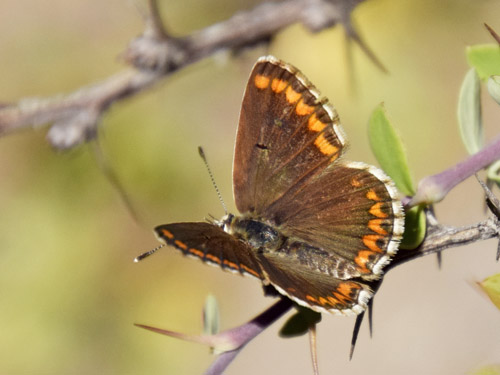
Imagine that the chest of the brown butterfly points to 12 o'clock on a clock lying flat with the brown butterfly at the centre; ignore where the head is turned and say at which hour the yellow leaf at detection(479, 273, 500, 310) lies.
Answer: The yellow leaf is roughly at 7 o'clock from the brown butterfly.

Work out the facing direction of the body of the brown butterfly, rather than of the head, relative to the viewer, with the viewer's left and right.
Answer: facing away from the viewer and to the left of the viewer
